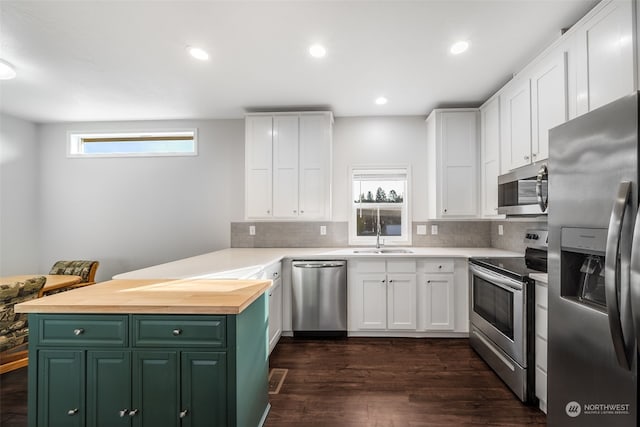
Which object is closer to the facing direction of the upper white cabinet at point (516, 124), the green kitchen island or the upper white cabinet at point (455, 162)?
the green kitchen island

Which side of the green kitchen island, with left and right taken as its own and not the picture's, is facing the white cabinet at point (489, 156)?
left

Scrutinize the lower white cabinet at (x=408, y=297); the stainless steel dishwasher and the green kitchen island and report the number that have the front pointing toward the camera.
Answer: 3

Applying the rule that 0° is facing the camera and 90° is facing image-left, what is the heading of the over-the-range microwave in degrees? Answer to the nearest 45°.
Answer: approximately 45°

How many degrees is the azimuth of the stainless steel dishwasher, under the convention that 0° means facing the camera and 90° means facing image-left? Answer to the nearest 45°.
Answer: approximately 0°

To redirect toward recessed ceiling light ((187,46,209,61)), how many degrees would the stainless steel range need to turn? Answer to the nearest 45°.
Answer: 0° — it already faces it
